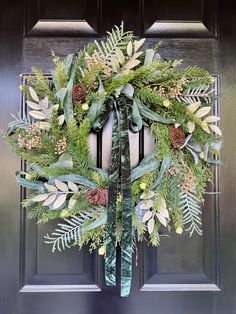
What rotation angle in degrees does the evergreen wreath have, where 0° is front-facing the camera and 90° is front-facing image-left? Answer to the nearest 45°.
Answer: approximately 0°

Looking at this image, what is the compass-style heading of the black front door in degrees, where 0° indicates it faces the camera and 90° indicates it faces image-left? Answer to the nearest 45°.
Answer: approximately 0°
